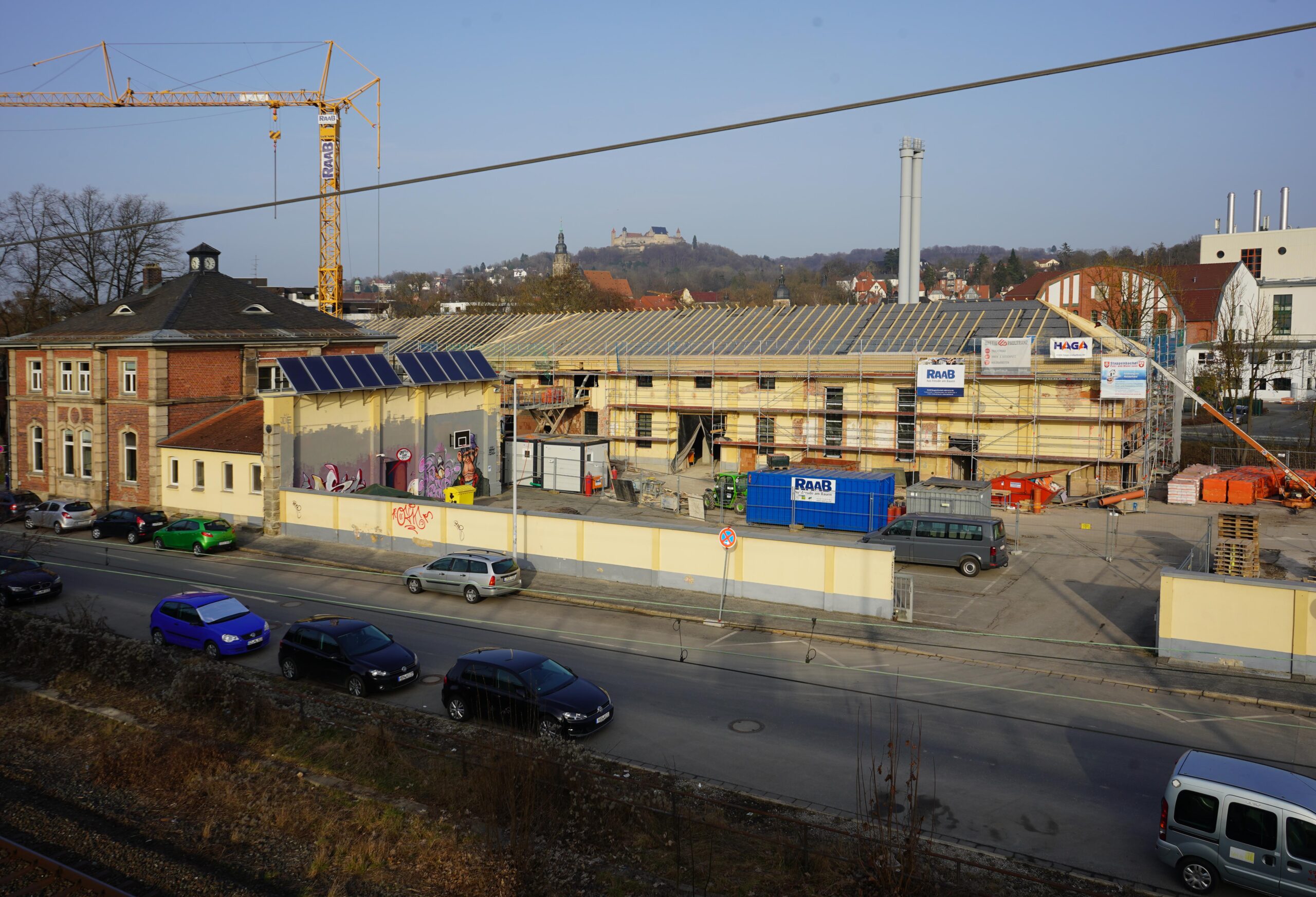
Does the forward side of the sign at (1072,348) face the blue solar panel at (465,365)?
no

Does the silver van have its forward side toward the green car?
no

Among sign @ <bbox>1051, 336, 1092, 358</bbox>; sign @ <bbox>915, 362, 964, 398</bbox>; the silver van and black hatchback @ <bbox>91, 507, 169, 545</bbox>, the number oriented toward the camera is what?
2

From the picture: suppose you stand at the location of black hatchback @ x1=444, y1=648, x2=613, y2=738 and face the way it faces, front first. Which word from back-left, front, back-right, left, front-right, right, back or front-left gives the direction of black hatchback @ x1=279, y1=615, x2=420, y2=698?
back

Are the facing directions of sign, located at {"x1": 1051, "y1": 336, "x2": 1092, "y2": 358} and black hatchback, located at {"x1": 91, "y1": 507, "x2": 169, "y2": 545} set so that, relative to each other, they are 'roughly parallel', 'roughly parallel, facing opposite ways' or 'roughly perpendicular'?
roughly perpendicular

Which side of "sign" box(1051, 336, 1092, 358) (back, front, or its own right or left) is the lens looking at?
front

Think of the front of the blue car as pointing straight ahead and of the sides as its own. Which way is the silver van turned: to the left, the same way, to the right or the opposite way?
the same way

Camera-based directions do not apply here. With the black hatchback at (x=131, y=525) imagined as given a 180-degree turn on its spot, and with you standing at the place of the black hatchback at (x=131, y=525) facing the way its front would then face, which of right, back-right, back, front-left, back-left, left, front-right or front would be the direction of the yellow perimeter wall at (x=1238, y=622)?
front

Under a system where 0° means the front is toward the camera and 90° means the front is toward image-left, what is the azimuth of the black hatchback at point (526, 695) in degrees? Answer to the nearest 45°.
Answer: approximately 315°

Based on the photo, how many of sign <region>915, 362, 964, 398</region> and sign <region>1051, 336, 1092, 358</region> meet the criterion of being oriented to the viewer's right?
0

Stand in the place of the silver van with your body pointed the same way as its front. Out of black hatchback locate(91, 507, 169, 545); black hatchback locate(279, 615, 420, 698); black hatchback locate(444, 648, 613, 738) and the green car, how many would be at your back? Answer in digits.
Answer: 4

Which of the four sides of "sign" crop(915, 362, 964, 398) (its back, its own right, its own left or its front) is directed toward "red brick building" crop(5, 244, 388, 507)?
right

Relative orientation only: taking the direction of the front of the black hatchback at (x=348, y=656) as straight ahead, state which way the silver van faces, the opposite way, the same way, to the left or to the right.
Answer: the same way

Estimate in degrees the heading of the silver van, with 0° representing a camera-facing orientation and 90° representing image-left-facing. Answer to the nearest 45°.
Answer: approximately 270°

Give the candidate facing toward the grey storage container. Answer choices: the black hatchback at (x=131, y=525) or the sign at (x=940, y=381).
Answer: the sign

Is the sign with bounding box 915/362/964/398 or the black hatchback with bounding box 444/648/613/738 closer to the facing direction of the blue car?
the black hatchback

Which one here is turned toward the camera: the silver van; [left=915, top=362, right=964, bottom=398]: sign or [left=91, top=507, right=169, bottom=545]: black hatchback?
the sign

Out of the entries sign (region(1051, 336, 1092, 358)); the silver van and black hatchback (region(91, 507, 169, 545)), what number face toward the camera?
1

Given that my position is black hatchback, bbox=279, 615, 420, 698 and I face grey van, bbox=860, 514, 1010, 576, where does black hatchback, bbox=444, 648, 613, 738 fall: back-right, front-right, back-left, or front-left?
front-right

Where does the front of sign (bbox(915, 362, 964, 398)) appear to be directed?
toward the camera

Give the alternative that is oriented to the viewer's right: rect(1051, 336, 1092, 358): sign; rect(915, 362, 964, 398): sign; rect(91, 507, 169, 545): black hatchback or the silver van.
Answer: the silver van
